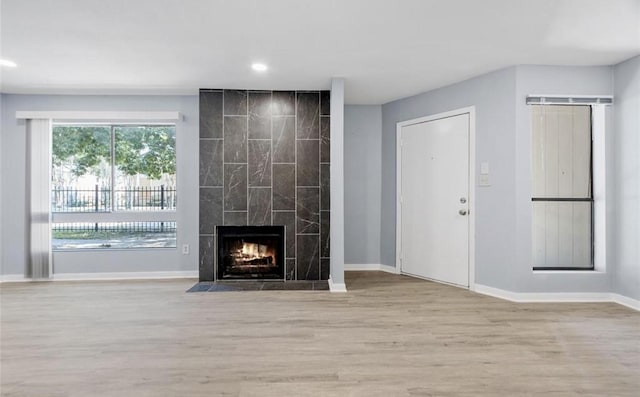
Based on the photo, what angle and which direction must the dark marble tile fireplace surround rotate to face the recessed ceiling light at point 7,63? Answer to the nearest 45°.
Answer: approximately 90° to its right

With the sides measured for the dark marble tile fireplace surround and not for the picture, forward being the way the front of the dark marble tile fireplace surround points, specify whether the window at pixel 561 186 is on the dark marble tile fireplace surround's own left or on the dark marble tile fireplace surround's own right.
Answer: on the dark marble tile fireplace surround's own left

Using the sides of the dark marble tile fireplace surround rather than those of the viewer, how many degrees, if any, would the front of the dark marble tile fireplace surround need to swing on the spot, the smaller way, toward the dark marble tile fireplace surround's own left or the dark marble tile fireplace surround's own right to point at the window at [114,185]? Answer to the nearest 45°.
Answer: approximately 90° to the dark marble tile fireplace surround's own right

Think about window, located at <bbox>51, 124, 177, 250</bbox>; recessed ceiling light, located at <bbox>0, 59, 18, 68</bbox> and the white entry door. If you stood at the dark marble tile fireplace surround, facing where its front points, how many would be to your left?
1

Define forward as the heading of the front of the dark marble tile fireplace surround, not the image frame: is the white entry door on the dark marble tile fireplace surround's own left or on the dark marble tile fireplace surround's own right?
on the dark marble tile fireplace surround's own left

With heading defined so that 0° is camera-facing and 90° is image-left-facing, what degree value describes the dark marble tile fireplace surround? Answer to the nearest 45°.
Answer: approximately 0°

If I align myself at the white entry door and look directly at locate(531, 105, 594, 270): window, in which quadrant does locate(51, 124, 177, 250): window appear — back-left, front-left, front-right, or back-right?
back-right
